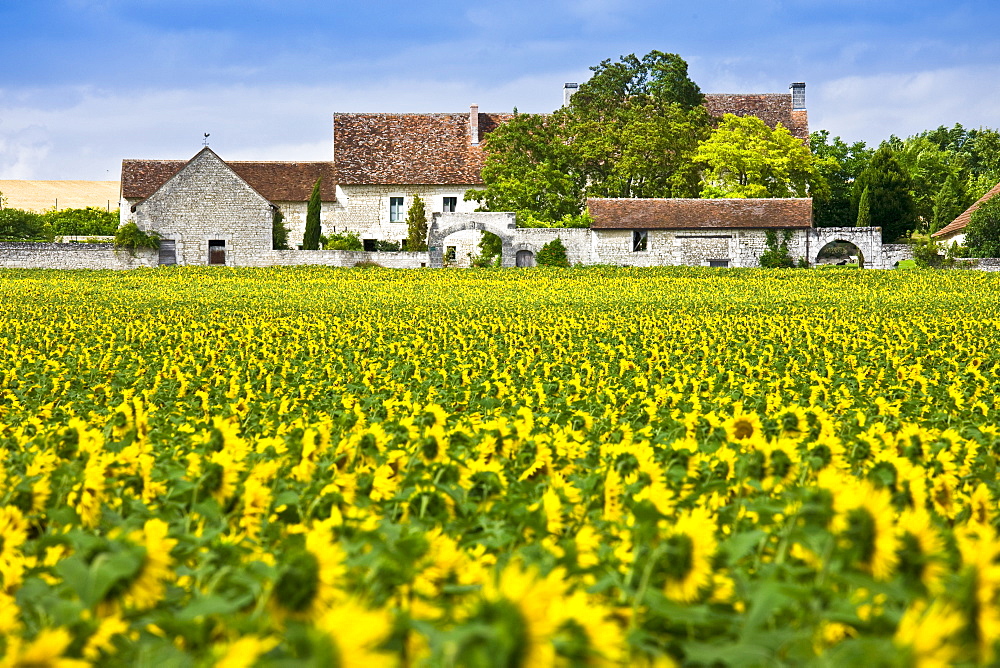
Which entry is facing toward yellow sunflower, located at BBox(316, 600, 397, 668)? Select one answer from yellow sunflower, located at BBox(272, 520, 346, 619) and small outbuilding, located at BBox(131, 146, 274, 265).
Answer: the small outbuilding

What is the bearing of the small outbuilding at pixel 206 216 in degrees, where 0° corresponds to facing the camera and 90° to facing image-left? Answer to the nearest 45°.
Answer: approximately 0°

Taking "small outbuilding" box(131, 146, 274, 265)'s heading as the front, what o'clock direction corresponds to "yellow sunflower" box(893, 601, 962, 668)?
The yellow sunflower is roughly at 12 o'clock from the small outbuilding.

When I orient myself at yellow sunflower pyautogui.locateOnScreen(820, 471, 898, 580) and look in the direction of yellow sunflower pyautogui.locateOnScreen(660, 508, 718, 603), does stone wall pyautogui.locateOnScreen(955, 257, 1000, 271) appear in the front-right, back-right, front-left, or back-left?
back-right

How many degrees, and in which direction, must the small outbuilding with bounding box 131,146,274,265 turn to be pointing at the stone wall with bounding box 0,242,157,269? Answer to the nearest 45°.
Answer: approximately 45° to its right

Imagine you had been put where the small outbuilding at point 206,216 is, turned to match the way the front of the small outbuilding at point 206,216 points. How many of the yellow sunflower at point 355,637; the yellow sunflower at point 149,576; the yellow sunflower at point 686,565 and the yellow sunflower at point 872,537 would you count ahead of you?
4

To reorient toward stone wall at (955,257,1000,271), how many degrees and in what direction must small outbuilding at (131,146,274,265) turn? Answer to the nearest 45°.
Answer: approximately 45° to its left

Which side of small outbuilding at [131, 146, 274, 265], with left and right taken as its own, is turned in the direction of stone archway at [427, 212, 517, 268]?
left

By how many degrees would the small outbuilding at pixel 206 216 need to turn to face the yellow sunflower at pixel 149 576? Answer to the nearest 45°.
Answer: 0° — it already faces it
